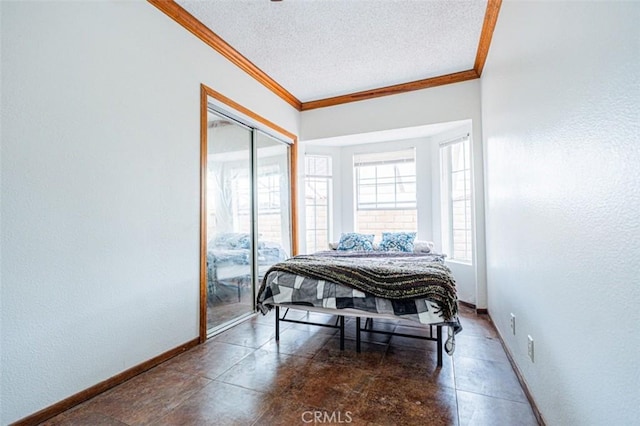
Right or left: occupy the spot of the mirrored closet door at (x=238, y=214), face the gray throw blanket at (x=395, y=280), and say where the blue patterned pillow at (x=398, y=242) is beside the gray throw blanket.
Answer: left

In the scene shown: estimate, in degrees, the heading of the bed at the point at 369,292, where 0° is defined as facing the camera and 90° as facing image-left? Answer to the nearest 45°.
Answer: approximately 0°

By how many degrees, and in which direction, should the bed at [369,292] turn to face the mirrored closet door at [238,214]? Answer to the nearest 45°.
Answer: approximately 135° to its right
